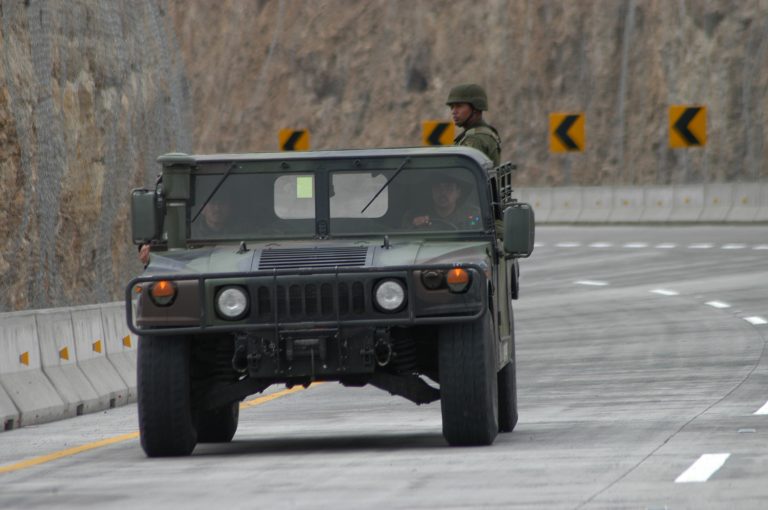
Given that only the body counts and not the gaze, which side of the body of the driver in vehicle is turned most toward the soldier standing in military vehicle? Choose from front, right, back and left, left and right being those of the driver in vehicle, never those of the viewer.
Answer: back

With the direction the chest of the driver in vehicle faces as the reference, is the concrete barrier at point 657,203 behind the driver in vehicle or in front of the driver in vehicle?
behind

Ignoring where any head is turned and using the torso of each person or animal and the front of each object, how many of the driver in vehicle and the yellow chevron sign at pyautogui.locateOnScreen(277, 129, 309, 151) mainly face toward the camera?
2

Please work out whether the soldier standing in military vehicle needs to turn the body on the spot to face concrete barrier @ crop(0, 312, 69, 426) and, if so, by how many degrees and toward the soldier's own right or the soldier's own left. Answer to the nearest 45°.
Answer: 0° — they already face it

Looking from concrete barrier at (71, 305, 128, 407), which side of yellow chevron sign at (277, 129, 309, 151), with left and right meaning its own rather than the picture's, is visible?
front

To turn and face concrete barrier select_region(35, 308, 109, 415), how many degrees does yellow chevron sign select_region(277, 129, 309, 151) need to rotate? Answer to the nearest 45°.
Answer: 0° — it already faces it

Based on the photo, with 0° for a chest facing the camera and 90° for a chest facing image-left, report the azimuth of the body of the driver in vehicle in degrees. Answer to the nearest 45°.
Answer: approximately 0°

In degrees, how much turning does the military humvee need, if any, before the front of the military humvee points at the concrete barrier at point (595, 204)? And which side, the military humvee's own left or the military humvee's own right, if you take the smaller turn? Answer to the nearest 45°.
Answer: approximately 180°
